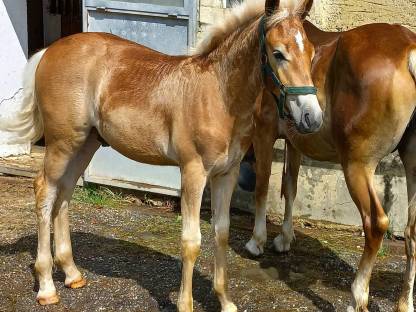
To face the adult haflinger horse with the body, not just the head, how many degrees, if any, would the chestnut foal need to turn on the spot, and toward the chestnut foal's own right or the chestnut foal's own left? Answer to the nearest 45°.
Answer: approximately 45° to the chestnut foal's own left

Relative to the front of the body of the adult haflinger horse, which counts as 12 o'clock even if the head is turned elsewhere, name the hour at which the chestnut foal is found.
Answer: The chestnut foal is roughly at 10 o'clock from the adult haflinger horse.

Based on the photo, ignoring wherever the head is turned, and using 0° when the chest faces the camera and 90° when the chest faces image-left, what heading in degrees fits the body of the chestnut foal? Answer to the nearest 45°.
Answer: approximately 315°

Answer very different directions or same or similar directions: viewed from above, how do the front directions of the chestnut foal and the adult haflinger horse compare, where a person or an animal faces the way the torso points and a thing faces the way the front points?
very different directions

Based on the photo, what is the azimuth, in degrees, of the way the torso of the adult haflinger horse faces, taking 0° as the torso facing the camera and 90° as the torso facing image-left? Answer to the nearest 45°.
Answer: approximately 135°
